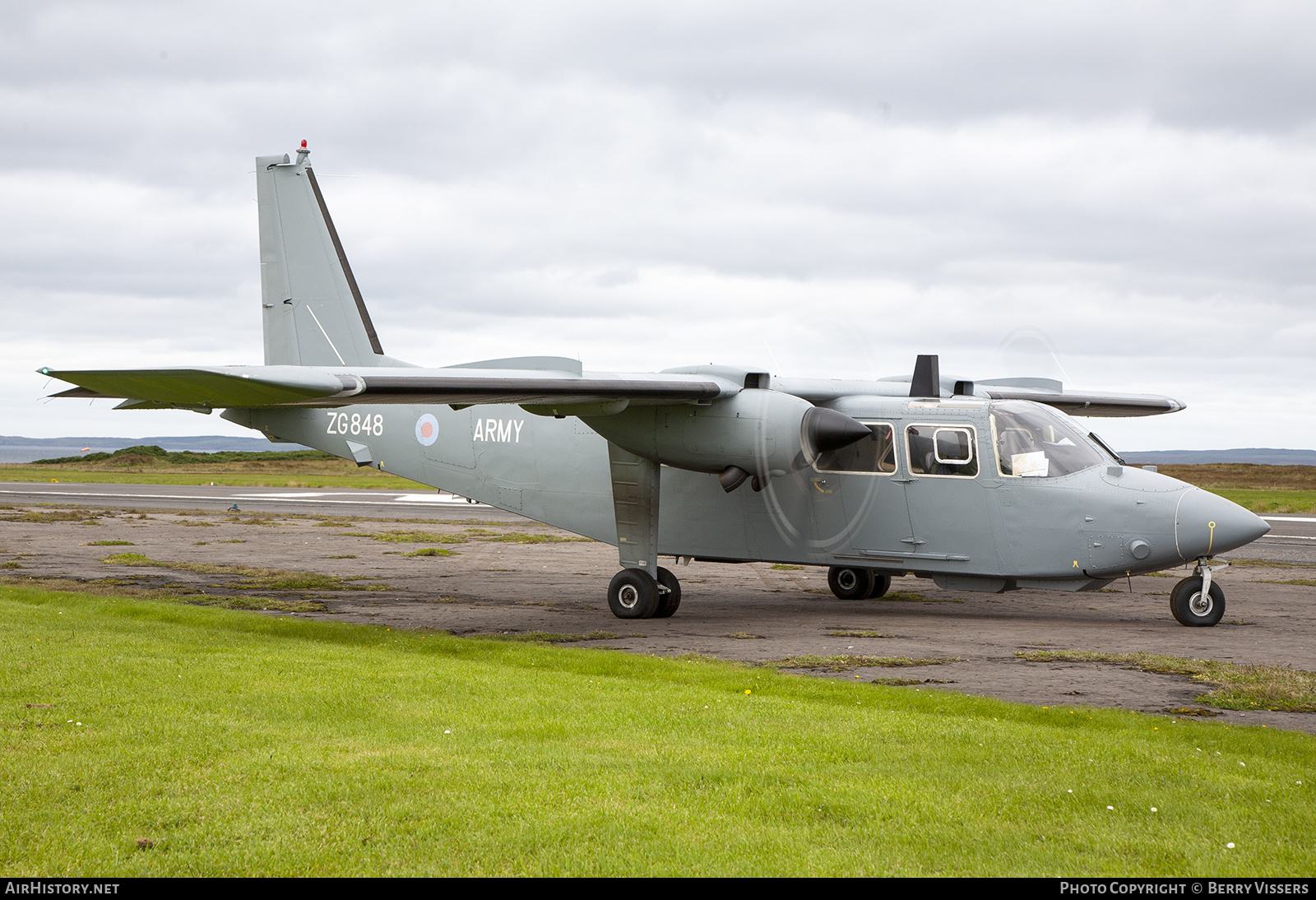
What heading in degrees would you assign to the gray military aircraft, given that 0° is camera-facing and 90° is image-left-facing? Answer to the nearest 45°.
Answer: approximately 315°
